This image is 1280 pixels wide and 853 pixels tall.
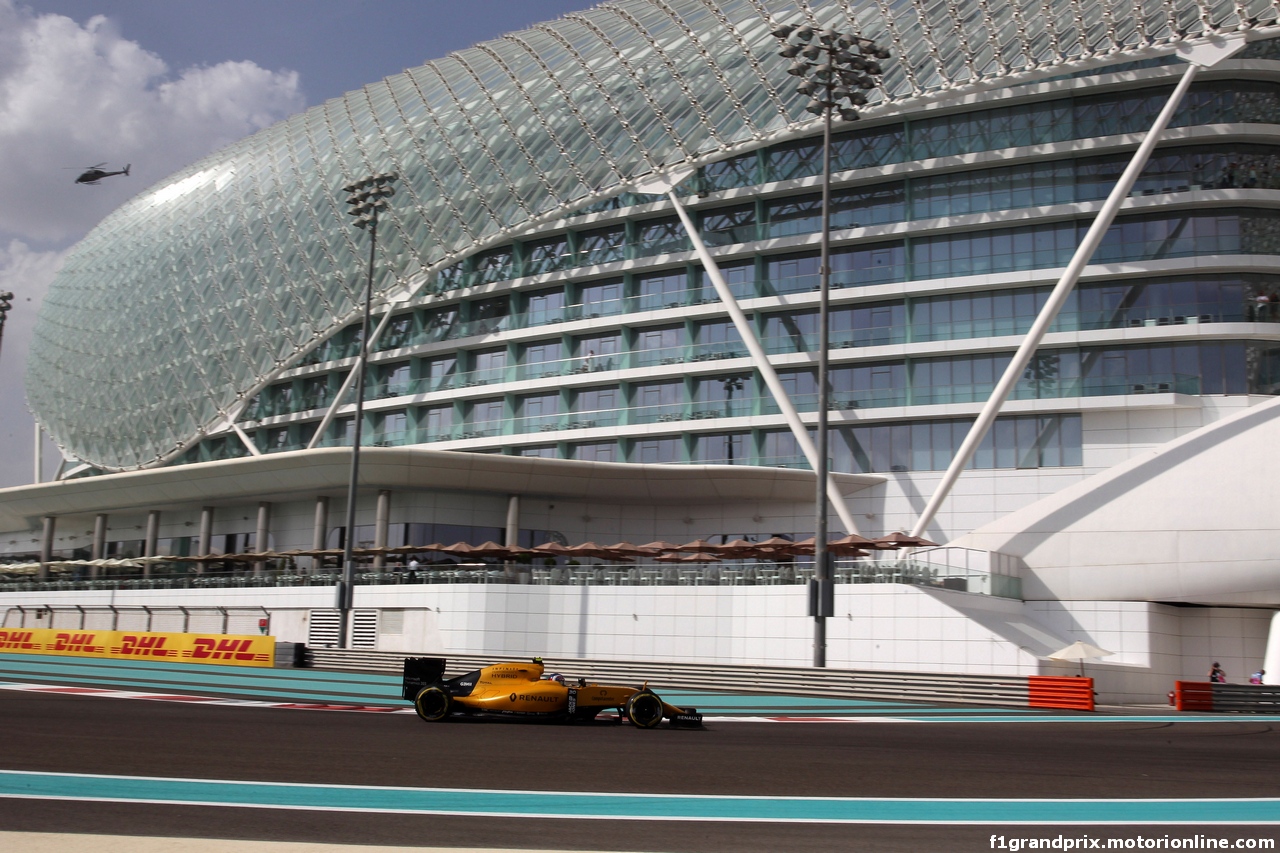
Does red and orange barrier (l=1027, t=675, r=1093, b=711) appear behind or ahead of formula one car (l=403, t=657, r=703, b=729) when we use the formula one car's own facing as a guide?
ahead

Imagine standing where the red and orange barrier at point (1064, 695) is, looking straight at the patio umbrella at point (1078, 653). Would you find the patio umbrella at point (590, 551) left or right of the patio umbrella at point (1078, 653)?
left

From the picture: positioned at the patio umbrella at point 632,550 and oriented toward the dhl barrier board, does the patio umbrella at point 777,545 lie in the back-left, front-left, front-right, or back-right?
back-left

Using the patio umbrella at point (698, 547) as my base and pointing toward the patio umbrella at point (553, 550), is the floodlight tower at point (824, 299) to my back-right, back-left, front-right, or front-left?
back-left

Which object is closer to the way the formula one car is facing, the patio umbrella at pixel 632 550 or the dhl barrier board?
the patio umbrella

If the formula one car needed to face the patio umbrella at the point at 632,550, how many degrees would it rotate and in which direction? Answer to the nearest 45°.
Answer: approximately 90° to its left

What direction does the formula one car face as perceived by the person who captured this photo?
facing to the right of the viewer

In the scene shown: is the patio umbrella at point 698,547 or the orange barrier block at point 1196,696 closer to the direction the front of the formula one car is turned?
the orange barrier block

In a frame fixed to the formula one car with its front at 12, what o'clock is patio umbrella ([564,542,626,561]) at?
The patio umbrella is roughly at 9 o'clock from the formula one car.

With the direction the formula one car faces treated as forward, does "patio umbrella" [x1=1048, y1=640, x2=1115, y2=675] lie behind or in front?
in front

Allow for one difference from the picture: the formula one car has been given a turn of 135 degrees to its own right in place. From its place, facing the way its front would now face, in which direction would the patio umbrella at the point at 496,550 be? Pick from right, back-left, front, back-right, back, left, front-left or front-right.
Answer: back-right

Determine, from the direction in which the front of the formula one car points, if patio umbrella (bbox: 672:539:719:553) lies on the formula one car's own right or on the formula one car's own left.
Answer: on the formula one car's own left
